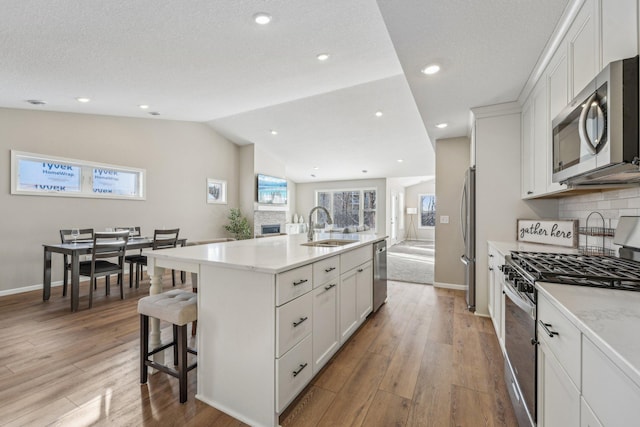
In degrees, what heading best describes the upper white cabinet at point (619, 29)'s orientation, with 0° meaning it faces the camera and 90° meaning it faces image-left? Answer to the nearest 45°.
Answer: approximately 90°

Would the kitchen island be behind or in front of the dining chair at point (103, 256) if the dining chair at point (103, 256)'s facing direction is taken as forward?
behind

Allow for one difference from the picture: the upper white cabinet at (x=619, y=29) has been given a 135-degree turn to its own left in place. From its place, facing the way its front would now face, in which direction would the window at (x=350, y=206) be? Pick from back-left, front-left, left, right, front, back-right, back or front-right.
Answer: back

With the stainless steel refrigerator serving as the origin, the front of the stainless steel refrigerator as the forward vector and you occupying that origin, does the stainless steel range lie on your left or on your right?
on your left

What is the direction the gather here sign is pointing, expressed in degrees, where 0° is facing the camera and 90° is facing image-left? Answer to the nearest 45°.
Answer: approximately 45°

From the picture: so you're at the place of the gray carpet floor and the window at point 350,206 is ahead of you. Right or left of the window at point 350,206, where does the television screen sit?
left

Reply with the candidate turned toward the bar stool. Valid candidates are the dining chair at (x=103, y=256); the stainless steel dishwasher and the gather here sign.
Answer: the gather here sign

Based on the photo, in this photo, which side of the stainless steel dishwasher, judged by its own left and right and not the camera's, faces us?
right

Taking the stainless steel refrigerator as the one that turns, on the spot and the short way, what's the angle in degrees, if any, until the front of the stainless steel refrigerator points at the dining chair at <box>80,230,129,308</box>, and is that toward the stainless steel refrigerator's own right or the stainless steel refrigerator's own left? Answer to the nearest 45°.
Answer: approximately 45° to the stainless steel refrigerator's own left

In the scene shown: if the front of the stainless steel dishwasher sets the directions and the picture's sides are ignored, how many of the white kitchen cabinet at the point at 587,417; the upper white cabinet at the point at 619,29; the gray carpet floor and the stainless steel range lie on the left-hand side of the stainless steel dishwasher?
1

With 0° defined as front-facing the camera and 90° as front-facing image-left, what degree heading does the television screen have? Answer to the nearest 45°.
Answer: approximately 315°
